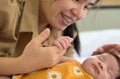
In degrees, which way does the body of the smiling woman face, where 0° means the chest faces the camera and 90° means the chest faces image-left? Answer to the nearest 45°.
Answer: approximately 315°

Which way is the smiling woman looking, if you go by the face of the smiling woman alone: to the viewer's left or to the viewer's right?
to the viewer's right
